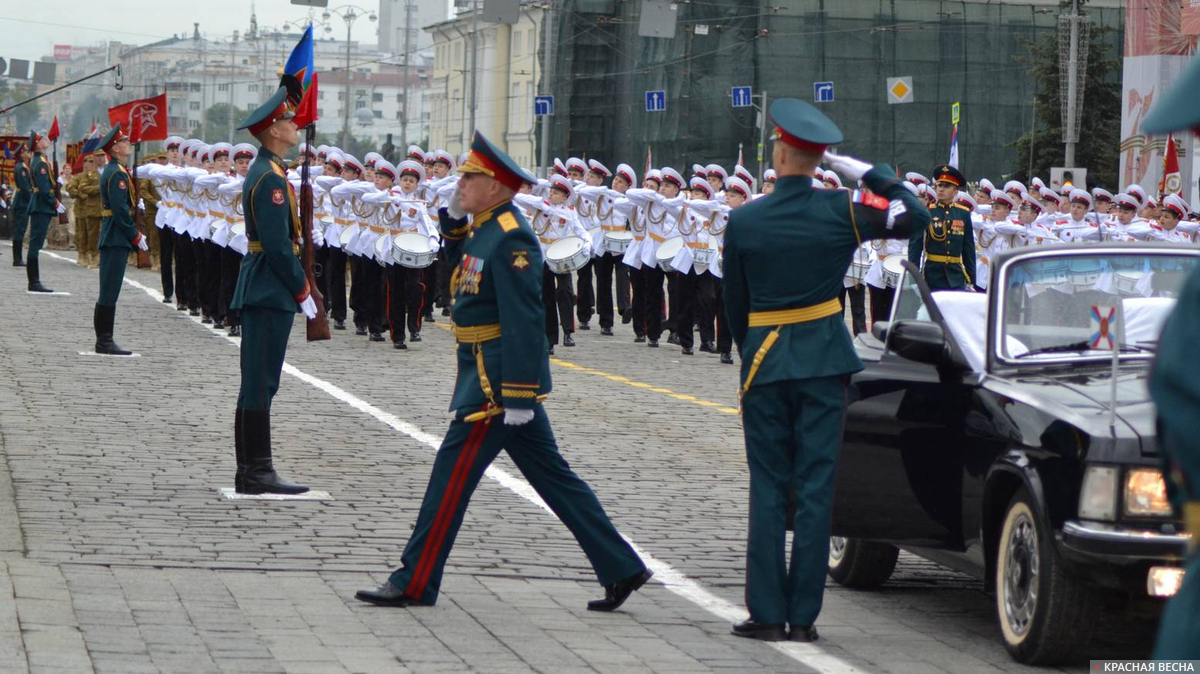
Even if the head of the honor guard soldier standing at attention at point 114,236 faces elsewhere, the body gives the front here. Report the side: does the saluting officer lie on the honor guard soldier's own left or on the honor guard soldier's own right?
on the honor guard soldier's own right

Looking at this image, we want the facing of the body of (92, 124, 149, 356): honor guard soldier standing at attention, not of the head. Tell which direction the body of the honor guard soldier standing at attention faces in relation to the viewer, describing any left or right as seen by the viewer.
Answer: facing to the right of the viewer

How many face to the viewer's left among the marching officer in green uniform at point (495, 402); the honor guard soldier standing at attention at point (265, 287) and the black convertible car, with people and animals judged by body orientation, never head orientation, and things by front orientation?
1

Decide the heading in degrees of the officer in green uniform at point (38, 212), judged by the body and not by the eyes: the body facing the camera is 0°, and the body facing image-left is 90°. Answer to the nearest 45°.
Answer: approximately 270°

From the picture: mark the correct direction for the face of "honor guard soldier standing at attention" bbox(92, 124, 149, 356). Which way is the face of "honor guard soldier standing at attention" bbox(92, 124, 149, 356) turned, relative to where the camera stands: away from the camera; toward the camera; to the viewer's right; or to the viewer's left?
to the viewer's right

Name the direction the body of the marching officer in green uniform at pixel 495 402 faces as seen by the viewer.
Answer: to the viewer's left

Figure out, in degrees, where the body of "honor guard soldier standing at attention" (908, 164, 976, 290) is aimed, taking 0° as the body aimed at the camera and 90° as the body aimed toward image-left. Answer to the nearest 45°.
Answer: approximately 0°

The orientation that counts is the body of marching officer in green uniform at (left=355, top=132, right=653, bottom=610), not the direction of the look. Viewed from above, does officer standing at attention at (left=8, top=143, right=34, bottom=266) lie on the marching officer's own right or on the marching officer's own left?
on the marching officer's own right

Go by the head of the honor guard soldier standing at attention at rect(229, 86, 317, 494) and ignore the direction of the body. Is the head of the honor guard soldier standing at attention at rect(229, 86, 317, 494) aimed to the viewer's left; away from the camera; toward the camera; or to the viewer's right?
to the viewer's right

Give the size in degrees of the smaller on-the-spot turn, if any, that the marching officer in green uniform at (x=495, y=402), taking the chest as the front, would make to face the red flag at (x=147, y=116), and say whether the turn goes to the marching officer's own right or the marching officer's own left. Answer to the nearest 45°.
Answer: approximately 90° to the marching officer's own right

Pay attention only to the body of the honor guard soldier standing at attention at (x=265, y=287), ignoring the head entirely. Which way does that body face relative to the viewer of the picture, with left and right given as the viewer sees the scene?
facing to the right of the viewer

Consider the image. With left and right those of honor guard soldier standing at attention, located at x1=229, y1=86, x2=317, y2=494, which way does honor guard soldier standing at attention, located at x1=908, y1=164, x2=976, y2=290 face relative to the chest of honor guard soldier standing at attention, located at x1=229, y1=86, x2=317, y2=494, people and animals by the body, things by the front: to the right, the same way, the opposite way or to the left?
to the right

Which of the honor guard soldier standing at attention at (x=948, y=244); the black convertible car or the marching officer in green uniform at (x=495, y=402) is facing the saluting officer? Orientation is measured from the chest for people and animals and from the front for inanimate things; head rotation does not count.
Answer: the honor guard soldier standing at attention

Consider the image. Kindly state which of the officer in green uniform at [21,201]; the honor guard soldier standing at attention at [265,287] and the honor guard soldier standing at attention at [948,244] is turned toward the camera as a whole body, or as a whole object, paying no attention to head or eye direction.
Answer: the honor guard soldier standing at attention at [948,244]
